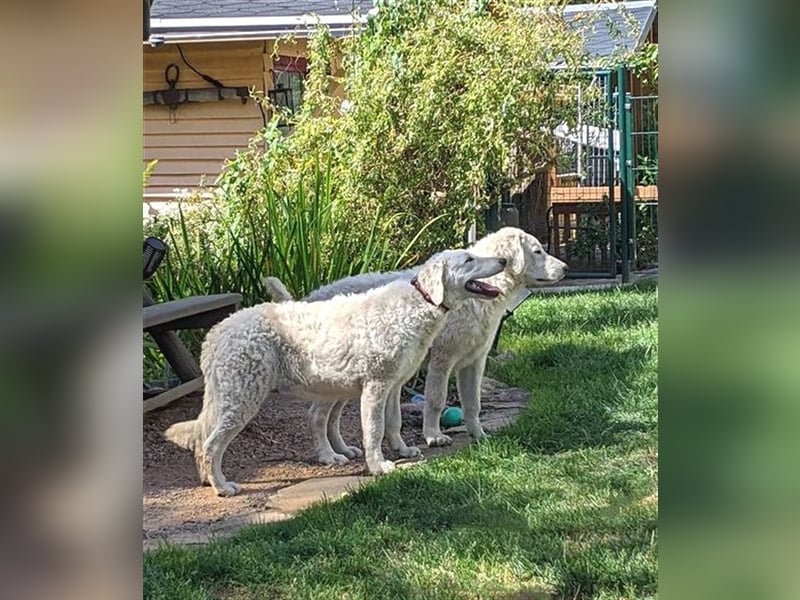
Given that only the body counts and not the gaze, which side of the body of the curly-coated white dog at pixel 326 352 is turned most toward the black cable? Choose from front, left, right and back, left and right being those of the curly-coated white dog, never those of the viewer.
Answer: left

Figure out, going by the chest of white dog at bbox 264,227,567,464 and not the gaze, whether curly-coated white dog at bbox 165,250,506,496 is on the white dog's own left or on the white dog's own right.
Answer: on the white dog's own right

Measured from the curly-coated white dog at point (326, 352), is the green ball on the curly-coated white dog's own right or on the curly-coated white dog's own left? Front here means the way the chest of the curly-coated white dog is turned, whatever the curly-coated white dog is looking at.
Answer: on the curly-coated white dog's own left

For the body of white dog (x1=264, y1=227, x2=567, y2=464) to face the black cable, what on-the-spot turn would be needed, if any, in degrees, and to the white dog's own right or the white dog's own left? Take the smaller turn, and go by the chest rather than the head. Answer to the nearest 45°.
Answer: approximately 90° to the white dog's own left

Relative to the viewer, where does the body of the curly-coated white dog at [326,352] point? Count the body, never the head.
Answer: to the viewer's right

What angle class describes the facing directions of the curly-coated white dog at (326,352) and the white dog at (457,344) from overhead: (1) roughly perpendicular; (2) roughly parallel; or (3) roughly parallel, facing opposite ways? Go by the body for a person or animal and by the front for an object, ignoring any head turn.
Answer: roughly parallel

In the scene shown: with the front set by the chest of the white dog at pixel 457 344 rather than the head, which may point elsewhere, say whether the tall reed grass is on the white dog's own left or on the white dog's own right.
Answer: on the white dog's own left

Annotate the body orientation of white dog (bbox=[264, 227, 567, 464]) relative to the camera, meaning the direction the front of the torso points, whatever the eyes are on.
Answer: to the viewer's right

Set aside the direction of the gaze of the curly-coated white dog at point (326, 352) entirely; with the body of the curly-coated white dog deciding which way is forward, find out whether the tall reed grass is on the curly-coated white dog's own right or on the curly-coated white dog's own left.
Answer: on the curly-coated white dog's own left

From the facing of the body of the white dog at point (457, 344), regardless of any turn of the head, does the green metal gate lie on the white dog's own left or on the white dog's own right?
on the white dog's own left

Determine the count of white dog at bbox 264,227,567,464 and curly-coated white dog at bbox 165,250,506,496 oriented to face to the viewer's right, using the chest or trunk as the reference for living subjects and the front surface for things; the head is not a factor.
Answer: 2

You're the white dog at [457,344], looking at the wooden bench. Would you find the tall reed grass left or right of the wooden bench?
right
